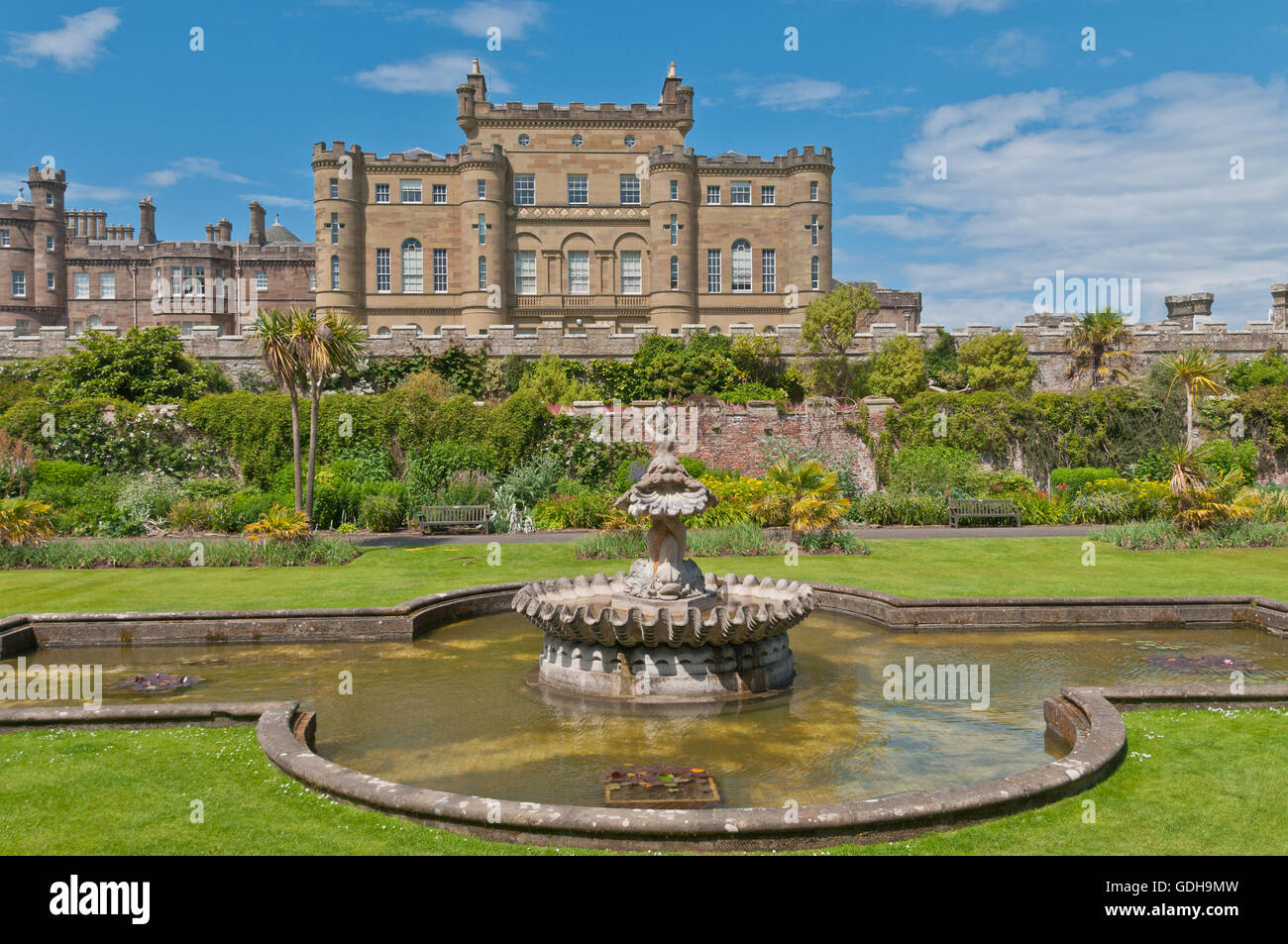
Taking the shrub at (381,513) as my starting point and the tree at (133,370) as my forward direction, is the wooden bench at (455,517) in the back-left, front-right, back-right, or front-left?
back-right

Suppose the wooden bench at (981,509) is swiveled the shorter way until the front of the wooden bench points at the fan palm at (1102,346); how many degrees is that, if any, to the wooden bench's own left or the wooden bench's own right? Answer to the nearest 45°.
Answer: approximately 180°

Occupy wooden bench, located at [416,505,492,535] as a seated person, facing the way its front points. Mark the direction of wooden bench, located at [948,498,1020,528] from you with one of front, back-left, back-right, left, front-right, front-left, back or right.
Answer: left

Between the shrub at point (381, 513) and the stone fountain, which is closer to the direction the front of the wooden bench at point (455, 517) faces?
the stone fountain

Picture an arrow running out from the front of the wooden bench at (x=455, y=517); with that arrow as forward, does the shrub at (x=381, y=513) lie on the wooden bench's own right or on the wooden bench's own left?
on the wooden bench's own right

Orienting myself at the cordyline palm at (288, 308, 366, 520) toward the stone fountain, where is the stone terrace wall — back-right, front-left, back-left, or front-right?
back-left

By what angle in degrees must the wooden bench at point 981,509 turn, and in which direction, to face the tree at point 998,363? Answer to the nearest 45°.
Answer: approximately 180°

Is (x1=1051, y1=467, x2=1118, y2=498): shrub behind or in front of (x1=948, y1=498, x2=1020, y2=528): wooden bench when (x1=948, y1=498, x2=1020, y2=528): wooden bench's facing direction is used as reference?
behind

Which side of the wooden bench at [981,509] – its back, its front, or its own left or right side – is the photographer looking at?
front

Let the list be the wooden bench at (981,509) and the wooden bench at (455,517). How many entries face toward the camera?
2

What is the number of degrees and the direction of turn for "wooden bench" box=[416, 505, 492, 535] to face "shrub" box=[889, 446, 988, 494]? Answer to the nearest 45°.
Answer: approximately 90° to its left
